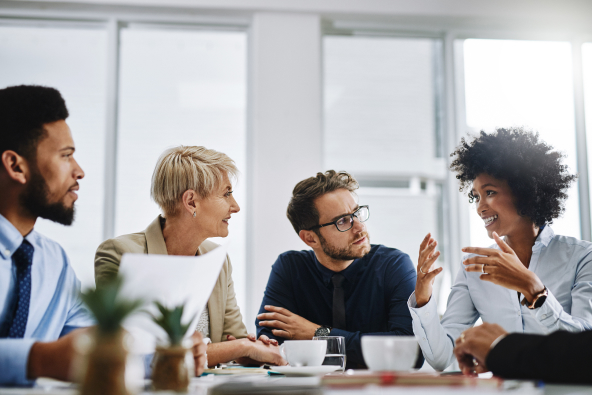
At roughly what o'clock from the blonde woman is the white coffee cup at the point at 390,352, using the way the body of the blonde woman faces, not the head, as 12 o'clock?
The white coffee cup is roughly at 1 o'clock from the blonde woman.

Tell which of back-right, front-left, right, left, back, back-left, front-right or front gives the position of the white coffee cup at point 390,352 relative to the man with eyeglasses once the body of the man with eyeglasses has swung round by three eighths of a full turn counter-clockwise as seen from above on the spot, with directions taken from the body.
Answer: back-right

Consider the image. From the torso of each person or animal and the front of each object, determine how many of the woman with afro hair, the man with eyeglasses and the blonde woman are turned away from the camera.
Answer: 0

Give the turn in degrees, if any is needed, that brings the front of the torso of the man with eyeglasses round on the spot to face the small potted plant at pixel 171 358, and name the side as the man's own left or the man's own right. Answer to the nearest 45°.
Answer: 0° — they already face it

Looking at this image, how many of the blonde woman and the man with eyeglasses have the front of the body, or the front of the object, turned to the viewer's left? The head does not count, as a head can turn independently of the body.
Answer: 0

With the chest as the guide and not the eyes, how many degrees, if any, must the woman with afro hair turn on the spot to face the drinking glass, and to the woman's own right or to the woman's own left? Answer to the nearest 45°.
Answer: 0° — they already face it

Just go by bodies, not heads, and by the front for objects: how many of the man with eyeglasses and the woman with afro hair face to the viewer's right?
0

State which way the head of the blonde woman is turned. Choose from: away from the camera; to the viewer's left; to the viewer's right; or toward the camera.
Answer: to the viewer's right

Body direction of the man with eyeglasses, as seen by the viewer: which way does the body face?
toward the camera

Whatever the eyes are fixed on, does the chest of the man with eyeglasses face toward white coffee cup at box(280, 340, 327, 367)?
yes

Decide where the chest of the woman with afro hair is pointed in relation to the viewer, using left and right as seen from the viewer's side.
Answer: facing the viewer and to the left of the viewer

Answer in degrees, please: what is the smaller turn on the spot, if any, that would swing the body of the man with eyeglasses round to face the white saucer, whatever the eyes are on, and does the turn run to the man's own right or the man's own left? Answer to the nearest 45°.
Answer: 0° — they already face it

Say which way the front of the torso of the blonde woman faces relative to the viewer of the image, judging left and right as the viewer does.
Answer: facing the viewer and to the right of the viewer
